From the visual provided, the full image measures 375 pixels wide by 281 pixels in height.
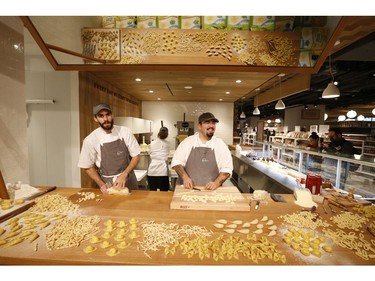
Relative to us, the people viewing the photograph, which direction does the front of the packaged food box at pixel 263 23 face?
facing the viewer

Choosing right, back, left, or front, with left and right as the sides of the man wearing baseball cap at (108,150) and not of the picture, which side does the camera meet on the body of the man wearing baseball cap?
front

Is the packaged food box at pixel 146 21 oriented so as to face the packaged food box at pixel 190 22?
no

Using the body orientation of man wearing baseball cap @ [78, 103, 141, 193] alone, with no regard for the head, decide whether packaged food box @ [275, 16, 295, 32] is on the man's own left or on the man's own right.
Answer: on the man's own left

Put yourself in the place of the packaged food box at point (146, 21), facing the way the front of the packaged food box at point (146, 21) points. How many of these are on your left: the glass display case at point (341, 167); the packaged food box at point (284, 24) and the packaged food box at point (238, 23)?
3

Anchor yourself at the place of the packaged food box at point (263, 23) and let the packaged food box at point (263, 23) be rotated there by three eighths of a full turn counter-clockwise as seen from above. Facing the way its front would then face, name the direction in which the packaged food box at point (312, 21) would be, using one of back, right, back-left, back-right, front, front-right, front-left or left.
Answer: front-right

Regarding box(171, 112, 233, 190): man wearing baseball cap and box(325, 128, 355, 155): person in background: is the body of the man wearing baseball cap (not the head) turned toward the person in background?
no

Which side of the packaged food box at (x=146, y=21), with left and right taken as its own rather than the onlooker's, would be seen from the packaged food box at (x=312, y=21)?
left

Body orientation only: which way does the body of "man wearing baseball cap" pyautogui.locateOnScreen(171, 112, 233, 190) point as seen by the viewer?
toward the camera

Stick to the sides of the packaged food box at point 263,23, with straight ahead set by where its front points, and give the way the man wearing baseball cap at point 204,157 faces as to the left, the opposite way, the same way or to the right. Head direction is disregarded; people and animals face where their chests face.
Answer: the same way

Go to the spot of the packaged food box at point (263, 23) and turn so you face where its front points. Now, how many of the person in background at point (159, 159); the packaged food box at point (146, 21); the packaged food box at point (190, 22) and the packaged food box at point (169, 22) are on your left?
0

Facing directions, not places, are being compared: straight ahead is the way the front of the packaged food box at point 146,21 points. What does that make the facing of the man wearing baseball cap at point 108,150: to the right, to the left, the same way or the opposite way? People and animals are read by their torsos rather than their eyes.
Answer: the same way

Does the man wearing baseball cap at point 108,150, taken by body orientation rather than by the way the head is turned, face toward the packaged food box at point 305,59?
no

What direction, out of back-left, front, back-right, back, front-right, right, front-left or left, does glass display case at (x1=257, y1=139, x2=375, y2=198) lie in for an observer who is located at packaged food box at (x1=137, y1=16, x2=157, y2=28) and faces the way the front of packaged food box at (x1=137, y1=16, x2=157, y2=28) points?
left

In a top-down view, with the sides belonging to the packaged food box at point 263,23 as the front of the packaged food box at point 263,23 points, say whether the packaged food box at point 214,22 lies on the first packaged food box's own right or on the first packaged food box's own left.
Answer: on the first packaged food box's own right

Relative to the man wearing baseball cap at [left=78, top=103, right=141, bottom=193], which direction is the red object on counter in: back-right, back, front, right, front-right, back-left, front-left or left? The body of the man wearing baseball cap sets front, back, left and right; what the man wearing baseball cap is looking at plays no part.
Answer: front-left

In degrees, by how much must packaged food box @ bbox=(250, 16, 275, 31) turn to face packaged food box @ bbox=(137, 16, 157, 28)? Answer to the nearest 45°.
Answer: approximately 90° to its right
